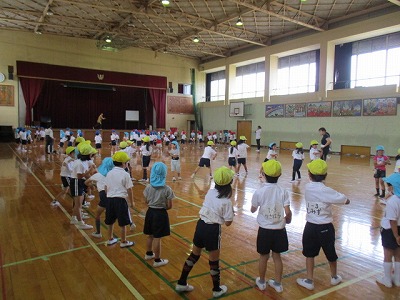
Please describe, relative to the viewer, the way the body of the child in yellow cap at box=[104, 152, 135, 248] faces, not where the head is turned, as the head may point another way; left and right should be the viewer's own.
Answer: facing away from the viewer and to the right of the viewer

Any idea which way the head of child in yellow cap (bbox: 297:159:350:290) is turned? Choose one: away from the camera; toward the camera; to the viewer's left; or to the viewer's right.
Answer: away from the camera

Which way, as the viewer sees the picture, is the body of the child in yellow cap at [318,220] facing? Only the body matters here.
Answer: away from the camera

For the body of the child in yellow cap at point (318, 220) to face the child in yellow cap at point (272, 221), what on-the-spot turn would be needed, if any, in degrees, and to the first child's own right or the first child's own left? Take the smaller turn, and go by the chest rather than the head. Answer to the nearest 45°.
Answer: approximately 135° to the first child's own left

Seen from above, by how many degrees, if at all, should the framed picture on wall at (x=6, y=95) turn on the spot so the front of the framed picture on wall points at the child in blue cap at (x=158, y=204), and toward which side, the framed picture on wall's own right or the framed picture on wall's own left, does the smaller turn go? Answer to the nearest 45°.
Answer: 0° — it already faces them

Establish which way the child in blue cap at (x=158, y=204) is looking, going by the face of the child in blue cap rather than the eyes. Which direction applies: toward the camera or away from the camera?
away from the camera

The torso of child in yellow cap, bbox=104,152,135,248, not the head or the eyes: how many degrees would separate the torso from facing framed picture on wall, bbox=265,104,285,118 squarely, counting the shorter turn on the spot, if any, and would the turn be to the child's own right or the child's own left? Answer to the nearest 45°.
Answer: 0° — they already face it

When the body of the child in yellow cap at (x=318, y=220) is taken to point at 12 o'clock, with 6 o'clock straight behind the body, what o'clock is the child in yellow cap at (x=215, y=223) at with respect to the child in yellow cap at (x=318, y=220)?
the child in yellow cap at (x=215, y=223) is roughly at 8 o'clock from the child in yellow cap at (x=318, y=220).

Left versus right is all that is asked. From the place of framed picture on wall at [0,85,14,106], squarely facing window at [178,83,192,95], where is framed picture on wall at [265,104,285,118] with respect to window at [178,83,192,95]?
right

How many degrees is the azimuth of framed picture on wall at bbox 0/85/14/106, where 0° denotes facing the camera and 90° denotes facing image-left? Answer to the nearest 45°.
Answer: approximately 0°
